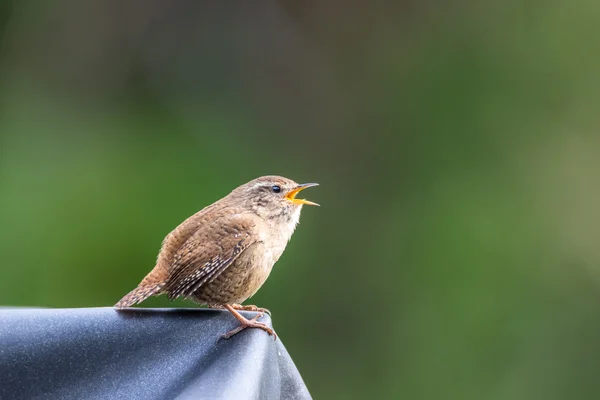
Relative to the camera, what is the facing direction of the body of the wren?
to the viewer's right
